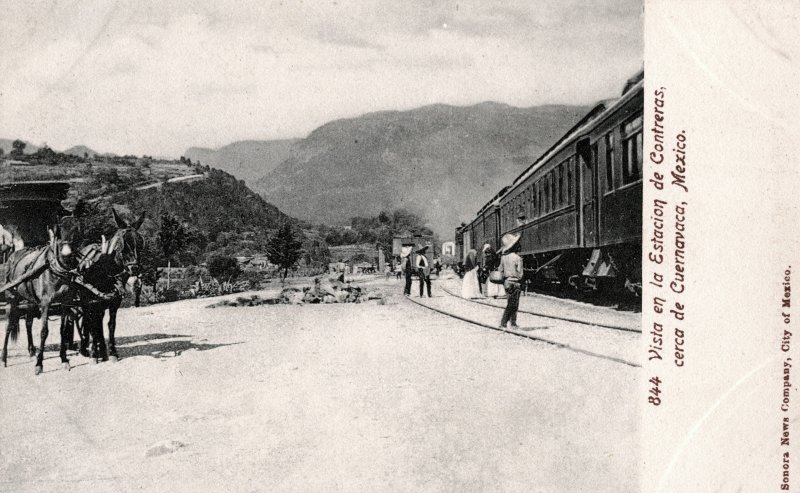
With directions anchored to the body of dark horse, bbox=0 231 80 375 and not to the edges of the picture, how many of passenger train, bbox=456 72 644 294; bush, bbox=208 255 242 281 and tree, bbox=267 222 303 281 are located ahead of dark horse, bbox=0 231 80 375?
0

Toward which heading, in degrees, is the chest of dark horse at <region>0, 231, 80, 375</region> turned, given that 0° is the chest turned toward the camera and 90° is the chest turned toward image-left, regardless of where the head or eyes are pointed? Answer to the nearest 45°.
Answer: approximately 315°
